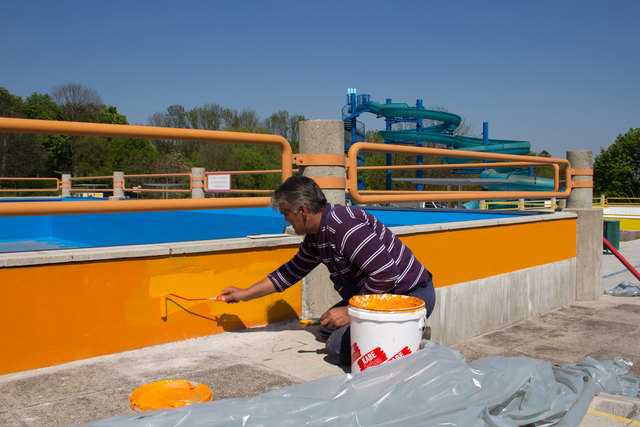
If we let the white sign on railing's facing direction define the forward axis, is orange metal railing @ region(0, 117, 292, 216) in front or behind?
in front

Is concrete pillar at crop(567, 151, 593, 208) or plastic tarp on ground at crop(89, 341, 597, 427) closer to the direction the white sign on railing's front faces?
the plastic tarp on ground

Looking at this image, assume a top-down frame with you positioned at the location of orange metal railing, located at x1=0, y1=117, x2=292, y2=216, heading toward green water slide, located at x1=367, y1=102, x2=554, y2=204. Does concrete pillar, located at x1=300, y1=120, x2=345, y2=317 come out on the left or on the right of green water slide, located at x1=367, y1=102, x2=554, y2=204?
right

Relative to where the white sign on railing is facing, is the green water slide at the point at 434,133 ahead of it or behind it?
behind

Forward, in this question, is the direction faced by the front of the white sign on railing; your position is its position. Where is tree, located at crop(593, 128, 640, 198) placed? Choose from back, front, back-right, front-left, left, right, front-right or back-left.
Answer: back-left

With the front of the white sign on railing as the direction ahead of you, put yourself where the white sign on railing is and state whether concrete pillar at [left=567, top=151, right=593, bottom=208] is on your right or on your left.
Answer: on your left

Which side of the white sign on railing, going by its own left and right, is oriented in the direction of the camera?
front

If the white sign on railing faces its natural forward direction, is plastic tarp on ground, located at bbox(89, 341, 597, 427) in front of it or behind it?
in front

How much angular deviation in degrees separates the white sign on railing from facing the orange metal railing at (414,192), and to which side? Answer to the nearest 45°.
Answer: approximately 90° to its left

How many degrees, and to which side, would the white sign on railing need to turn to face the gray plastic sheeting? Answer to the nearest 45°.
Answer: approximately 45° to its left

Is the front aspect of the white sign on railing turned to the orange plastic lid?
yes

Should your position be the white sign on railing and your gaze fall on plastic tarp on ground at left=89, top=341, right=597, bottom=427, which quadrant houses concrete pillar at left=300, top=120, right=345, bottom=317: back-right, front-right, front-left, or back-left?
front-left

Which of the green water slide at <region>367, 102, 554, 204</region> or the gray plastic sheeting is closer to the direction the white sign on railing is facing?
the gray plastic sheeting

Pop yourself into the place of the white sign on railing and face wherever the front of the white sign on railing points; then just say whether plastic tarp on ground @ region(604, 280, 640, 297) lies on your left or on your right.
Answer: on your left
